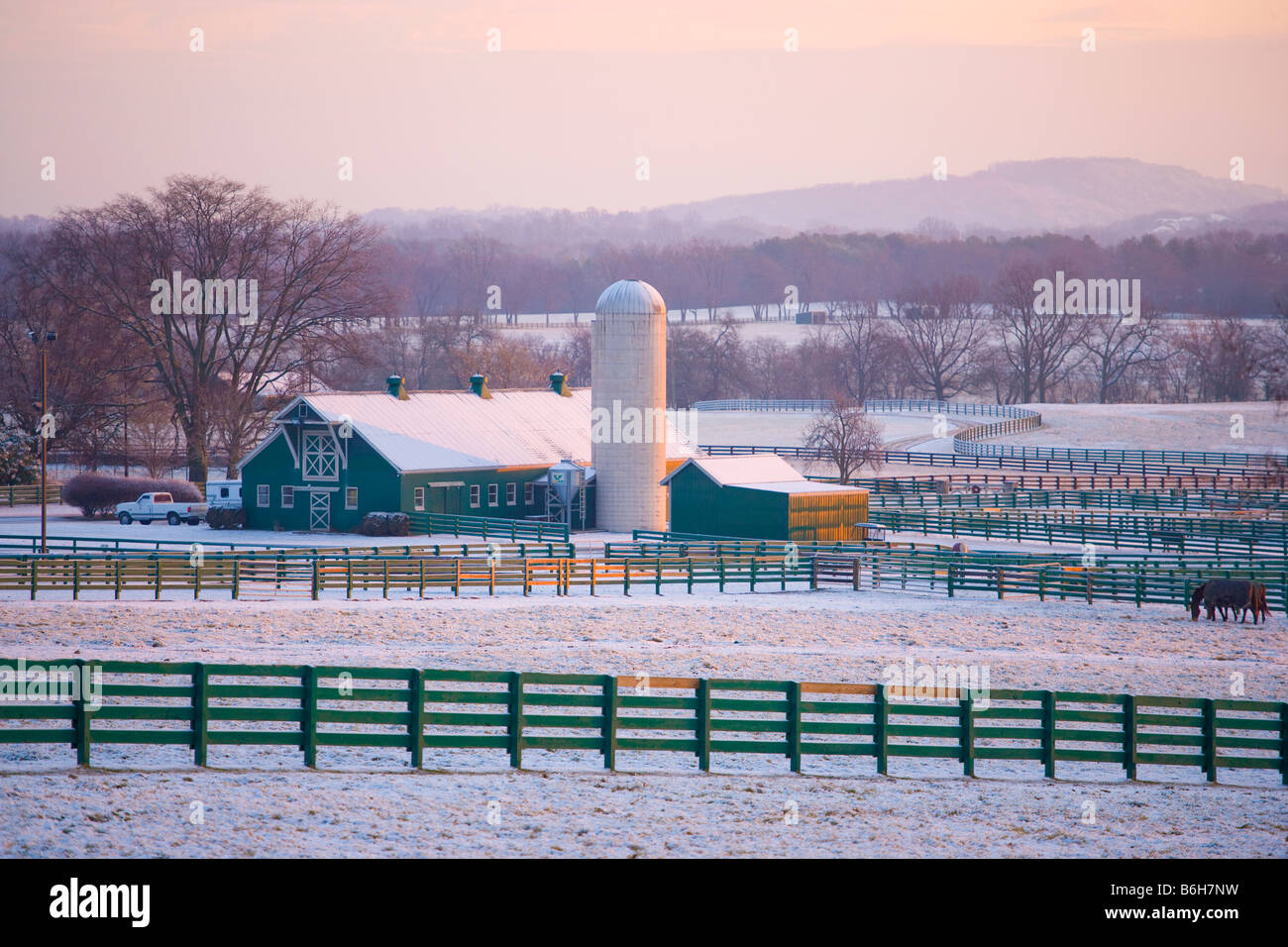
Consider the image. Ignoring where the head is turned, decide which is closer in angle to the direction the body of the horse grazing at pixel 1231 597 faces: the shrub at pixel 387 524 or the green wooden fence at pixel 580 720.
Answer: the shrub

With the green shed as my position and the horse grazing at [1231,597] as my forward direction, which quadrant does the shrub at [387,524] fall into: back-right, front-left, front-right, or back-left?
back-right

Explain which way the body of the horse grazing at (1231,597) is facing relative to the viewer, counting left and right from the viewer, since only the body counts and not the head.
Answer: facing to the left of the viewer

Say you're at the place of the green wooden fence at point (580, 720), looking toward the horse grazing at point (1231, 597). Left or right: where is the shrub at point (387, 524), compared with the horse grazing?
left

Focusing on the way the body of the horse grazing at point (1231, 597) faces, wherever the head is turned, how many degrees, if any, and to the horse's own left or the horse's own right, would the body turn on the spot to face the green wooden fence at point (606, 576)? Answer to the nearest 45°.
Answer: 0° — it already faces it

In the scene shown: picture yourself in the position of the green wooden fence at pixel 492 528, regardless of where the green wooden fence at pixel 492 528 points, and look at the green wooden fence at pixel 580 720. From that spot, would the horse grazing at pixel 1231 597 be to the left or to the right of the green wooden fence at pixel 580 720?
left

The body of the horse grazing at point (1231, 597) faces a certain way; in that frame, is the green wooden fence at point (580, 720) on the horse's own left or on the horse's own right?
on the horse's own left
